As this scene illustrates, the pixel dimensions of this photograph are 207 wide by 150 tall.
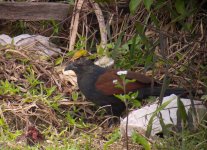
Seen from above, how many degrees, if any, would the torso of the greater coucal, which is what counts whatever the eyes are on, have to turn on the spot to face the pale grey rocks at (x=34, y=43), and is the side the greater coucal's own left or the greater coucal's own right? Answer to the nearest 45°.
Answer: approximately 45° to the greater coucal's own right

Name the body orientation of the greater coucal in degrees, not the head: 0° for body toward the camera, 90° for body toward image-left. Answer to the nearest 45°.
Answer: approximately 90°

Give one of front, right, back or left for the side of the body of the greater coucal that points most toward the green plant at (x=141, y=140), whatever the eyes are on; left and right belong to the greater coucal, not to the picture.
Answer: left

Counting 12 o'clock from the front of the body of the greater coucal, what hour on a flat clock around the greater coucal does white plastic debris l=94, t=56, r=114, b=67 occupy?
The white plastic debris is roughly at 3 o'clock from the greater coucal.

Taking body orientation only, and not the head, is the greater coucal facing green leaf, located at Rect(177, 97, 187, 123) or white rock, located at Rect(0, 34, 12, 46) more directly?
the white rock

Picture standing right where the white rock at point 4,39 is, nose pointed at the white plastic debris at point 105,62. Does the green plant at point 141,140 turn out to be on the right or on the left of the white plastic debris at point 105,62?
right
